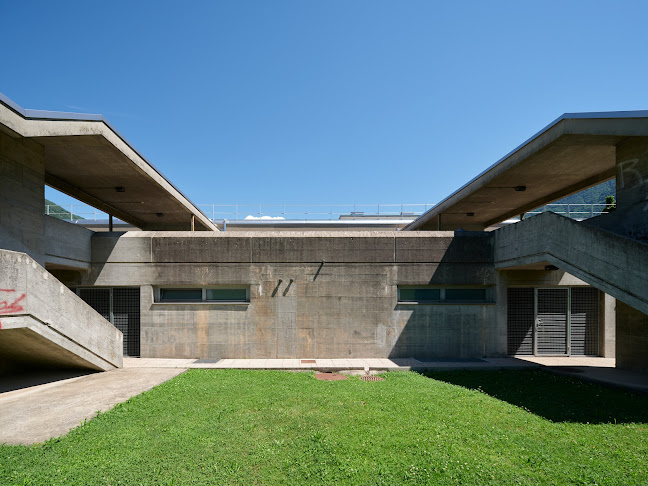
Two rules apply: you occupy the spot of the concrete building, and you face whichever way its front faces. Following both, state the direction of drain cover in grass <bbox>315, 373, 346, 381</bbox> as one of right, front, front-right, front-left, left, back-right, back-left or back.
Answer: front

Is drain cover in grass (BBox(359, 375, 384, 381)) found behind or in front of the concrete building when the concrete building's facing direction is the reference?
in front

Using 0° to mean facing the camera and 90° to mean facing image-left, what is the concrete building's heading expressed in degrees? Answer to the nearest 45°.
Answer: approximately 0°
